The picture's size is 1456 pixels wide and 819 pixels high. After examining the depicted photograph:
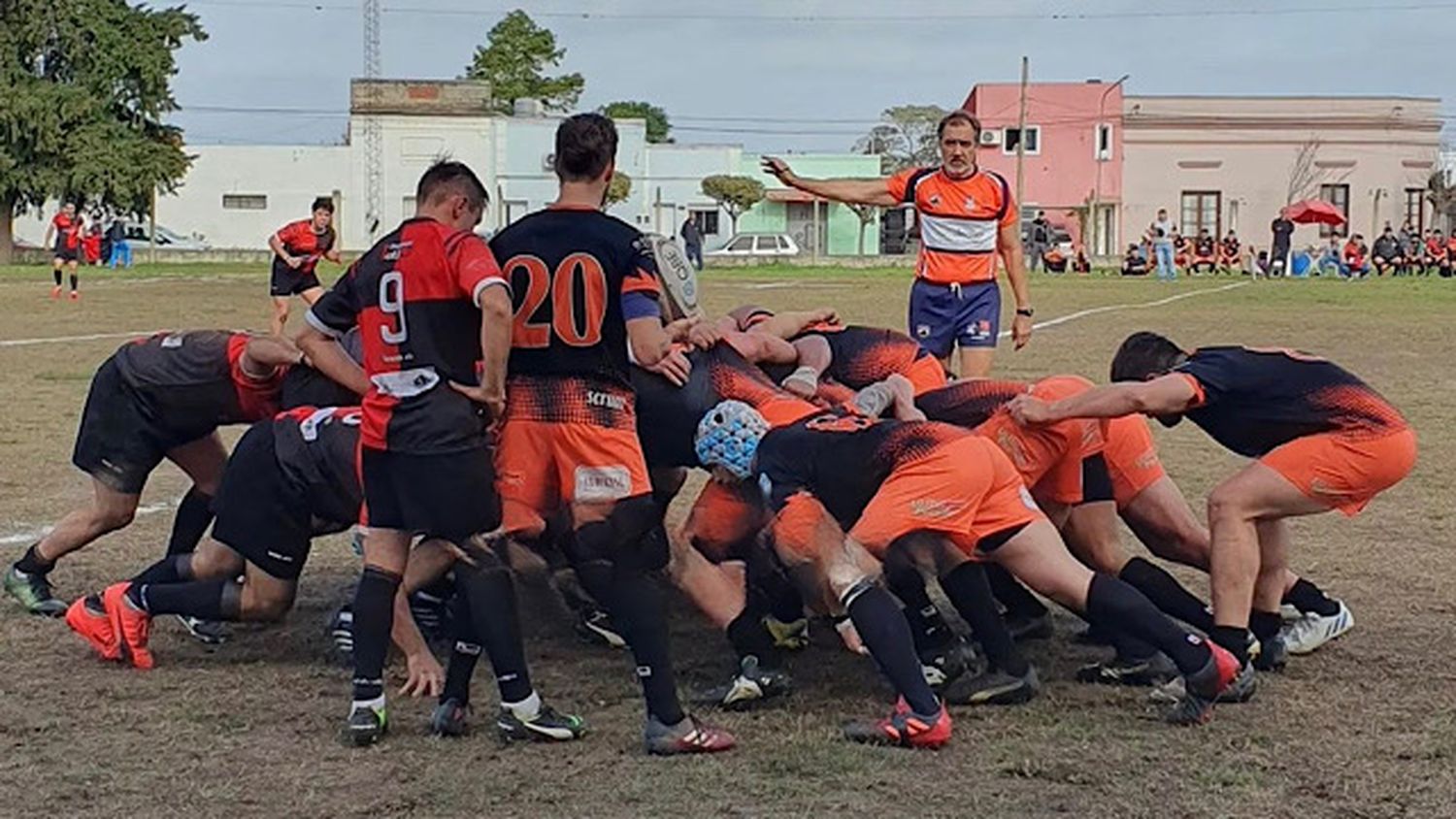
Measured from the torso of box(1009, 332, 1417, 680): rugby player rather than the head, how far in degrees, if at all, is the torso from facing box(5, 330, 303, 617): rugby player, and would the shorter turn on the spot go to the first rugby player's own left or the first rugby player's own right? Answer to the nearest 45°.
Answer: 0° — they already face them

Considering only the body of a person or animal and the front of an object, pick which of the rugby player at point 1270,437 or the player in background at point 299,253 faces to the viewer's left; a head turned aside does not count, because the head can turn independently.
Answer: the rugby player

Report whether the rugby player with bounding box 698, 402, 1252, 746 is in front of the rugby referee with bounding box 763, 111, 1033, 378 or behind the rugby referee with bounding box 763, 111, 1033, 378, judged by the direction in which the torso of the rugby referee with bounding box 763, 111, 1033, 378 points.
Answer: in front

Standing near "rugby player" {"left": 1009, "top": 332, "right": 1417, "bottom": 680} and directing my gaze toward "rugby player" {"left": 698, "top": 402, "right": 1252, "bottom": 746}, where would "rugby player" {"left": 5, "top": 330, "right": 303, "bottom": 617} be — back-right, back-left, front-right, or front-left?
front-right

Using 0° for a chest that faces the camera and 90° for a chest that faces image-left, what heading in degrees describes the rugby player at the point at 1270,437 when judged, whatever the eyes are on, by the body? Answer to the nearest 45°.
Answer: approximately 90°

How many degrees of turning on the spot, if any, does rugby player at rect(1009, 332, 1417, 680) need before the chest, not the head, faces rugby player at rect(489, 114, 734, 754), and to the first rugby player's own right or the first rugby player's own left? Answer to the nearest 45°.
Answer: approximately 45° to the first rugby player's own left

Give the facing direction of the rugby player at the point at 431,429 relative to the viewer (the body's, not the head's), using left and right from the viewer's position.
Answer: facing away from the viewer and to the right of the viewer

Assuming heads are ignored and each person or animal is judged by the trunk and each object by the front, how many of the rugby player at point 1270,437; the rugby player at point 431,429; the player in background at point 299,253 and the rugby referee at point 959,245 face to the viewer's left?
1

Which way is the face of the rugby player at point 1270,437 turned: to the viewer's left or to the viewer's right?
to the viewer's left

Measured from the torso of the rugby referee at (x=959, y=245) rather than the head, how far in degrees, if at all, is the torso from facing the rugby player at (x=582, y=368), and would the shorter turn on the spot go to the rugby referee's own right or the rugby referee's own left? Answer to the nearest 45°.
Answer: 0° — they already face them

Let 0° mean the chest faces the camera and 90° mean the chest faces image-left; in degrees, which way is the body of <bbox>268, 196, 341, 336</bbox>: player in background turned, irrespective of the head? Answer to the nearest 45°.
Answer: approximately 315°

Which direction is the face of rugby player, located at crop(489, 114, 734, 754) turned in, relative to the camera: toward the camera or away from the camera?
away from the camera

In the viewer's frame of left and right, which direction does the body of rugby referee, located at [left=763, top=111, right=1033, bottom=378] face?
facing the viewer

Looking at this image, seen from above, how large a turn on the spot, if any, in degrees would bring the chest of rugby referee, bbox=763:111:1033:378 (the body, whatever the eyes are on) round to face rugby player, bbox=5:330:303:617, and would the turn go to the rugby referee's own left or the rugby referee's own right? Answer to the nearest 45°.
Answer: approximately 45° to the rugby referee's own right

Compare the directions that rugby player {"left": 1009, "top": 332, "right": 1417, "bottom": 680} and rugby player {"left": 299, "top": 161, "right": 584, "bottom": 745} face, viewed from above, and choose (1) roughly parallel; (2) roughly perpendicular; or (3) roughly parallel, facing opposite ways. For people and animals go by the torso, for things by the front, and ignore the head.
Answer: roughly perpendicular

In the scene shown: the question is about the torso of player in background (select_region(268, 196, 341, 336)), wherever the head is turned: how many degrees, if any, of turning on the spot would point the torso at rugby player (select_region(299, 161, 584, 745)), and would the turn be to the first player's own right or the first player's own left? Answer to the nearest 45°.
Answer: approximately 45° to the first player's own right
